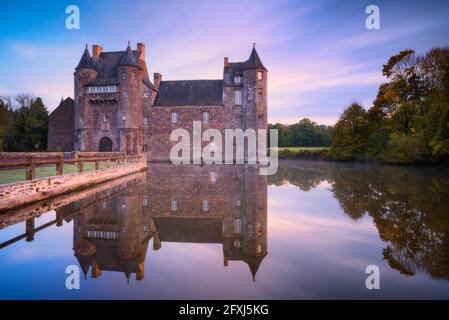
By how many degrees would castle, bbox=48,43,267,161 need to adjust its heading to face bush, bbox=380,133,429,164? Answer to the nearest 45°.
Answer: approximately 45° to its left

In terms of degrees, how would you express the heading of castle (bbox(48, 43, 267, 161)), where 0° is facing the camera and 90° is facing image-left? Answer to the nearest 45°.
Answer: approximately 0°

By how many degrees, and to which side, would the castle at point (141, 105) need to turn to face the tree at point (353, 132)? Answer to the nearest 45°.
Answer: approximately 90° to its left

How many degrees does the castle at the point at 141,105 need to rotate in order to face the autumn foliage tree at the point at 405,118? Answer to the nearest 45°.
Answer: approximately 90° to its left

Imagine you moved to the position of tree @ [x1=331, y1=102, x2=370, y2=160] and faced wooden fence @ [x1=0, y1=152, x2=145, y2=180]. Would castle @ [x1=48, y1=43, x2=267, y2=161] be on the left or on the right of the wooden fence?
right

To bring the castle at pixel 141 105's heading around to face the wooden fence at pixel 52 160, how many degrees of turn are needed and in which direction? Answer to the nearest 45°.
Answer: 0° — it already faces it

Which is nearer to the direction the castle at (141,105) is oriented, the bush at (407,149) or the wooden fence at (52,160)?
the wooden fence

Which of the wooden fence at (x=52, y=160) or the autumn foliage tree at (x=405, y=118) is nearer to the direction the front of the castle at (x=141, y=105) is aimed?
the wooden fence

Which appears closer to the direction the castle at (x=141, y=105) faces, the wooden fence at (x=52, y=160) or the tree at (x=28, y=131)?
the wooden fence
